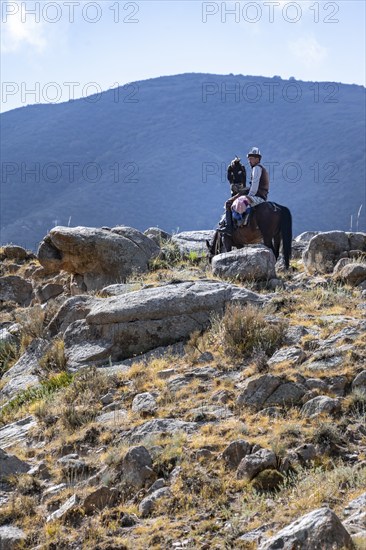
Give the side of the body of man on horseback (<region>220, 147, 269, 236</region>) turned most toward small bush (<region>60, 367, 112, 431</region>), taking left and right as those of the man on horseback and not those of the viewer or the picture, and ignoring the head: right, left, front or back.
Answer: left

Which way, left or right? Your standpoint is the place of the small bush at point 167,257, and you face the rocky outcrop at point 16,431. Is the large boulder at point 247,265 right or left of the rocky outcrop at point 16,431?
left

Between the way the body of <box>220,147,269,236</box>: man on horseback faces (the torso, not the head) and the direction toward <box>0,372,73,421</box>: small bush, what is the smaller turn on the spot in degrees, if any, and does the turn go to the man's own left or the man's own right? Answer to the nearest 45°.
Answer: approximately 45° to the man's own left

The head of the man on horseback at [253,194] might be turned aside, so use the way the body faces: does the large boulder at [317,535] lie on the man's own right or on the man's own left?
on the man's own left

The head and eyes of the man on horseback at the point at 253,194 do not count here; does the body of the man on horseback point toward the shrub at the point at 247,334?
no

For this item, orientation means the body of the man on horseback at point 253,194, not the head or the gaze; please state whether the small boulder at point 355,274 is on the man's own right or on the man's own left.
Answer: on the man's own left

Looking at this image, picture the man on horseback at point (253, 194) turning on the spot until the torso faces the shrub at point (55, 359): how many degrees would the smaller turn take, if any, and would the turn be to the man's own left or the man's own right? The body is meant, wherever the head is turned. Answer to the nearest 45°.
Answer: approximately 45° to the man's own left

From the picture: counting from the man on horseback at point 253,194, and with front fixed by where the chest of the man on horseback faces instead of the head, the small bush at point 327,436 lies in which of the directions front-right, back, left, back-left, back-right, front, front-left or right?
left

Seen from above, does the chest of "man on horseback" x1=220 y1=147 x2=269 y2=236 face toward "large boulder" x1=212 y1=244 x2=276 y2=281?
no

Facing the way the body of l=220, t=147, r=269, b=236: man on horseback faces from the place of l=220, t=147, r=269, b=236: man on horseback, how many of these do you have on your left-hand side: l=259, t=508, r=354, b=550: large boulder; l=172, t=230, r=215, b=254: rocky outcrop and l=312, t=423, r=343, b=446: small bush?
2

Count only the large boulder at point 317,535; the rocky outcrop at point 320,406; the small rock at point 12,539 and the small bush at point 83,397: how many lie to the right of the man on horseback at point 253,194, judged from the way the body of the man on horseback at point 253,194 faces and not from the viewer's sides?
0

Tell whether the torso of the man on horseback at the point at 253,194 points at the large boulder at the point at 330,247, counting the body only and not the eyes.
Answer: no

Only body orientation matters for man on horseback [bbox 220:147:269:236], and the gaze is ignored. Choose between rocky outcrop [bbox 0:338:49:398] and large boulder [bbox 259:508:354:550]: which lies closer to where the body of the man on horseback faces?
the rocky outcrop

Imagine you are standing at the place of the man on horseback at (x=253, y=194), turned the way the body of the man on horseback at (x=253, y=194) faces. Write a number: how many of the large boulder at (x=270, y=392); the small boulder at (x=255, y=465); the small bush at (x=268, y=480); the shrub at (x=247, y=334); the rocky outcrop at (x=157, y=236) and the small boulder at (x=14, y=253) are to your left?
4

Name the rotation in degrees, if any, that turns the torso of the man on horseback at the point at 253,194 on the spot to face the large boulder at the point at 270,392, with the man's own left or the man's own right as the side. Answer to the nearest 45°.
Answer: approximately 90° to the man's own left

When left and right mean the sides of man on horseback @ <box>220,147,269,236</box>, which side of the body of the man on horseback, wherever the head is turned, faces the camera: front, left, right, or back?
left
